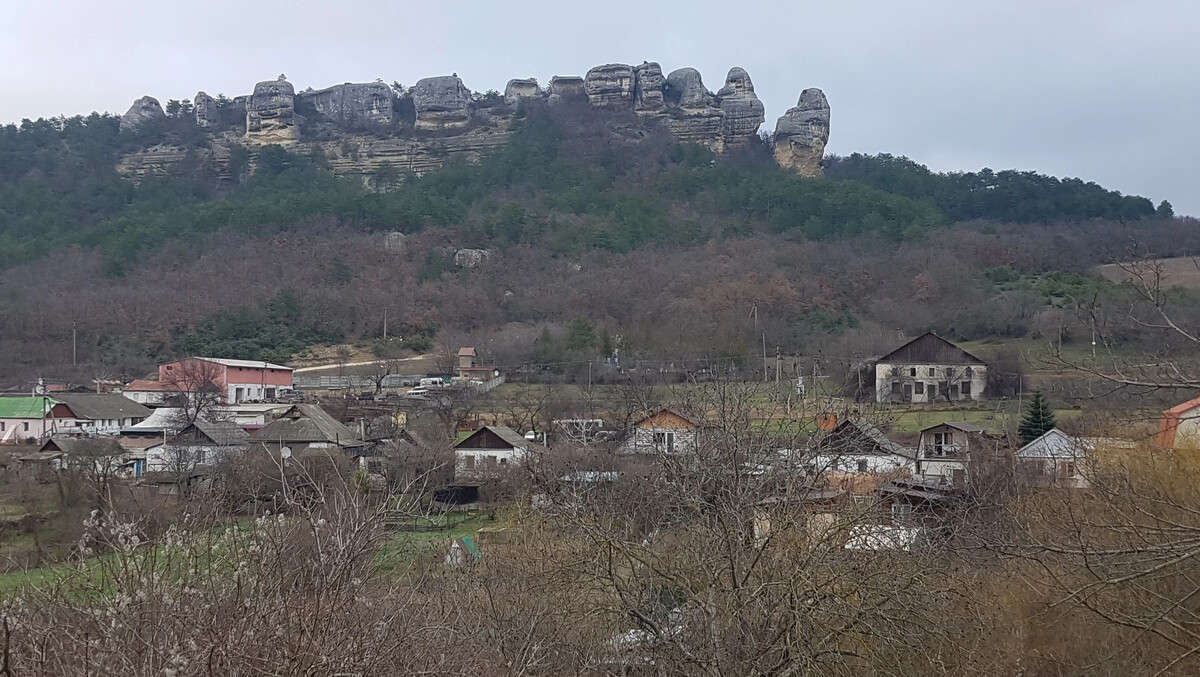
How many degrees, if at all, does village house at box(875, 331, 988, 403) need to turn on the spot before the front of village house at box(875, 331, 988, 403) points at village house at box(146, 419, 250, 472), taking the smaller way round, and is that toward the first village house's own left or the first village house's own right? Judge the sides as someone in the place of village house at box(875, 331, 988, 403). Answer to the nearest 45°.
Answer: approximately 45° to the first village house's own right

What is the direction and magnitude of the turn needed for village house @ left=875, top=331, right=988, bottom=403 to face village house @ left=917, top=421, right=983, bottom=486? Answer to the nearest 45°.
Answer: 0° — it already faces it

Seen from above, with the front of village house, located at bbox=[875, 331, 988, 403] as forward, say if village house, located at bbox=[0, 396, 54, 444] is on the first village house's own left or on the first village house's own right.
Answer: on the first village house's own right

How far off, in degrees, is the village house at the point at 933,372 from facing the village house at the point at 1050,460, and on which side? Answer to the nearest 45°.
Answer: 0° — it already faces it

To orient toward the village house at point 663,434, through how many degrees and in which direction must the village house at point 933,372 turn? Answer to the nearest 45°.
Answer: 0° — it already faces it

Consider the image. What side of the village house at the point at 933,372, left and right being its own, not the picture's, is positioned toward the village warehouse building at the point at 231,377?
right

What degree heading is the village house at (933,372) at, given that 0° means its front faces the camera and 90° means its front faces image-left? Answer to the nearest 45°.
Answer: approximately 0°
